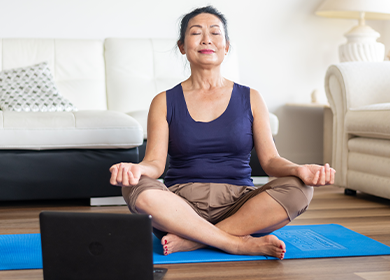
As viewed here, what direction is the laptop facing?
away from the camera

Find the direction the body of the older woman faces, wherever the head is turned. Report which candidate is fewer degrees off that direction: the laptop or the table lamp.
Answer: the laptop

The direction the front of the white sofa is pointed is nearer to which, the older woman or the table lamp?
the older woman

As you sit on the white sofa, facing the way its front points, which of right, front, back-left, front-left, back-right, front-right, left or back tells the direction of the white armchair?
left

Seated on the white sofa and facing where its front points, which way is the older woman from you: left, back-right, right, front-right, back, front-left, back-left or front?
front-left

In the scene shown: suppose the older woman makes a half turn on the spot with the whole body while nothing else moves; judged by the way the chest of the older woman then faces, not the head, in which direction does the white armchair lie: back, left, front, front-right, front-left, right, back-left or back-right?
front-right

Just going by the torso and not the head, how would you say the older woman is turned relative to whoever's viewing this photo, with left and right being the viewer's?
facing the viewer

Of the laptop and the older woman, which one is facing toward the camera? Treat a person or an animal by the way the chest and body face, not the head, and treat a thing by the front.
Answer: the older woman

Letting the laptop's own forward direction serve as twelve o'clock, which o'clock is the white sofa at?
The white sofa is roughly at 12 o'clock from the laptop.

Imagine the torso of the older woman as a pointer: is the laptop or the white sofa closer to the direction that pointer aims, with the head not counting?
the laptop

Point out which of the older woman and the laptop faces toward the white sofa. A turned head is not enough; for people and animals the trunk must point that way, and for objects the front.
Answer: the laptop

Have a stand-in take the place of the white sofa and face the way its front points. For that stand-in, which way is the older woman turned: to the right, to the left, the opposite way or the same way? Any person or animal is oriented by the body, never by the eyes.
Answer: the same way

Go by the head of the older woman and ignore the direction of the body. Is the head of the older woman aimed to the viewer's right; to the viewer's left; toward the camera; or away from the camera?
toward the camera

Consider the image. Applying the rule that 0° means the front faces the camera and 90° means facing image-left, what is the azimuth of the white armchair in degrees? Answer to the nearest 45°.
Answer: approximately 45°

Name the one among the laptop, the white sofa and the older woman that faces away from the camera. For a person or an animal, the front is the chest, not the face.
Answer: the laptop

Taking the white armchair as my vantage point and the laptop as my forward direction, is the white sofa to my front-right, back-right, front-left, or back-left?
front-right

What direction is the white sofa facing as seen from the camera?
toward the camera

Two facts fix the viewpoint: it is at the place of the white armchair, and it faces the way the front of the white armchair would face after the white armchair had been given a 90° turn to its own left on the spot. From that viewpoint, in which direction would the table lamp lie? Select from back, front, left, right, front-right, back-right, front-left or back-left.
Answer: back-left

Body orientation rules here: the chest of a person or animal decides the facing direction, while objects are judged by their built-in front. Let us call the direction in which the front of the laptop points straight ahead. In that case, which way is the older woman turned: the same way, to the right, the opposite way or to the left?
the opposite way
